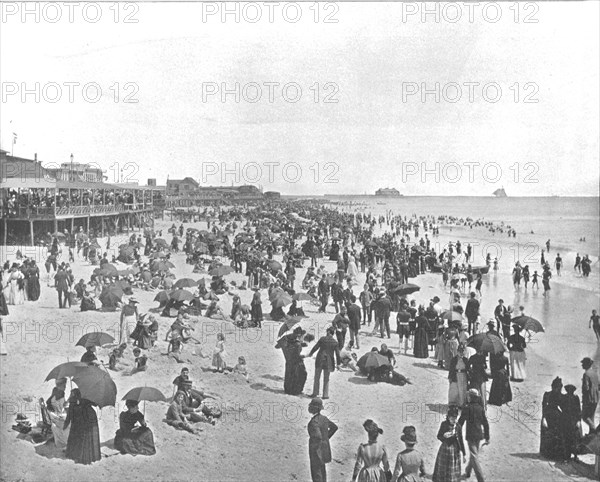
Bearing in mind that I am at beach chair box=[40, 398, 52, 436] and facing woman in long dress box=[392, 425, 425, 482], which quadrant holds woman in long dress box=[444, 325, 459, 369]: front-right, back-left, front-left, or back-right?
front-left

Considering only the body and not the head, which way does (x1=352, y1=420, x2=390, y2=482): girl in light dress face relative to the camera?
away from the camera

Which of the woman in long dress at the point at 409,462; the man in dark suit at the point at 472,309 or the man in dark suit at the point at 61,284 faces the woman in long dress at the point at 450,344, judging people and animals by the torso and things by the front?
the woman in long dress at the point at 409,462

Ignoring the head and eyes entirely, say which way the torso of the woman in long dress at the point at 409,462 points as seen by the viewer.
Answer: away from the camera

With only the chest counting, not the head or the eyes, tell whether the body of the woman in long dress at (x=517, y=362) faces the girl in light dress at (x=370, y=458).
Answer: no

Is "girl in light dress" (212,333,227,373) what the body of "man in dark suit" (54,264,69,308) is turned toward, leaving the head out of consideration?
no
